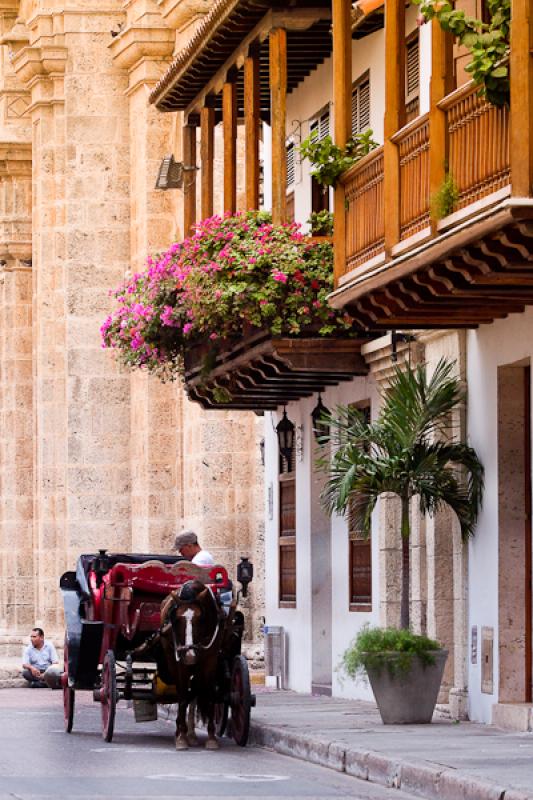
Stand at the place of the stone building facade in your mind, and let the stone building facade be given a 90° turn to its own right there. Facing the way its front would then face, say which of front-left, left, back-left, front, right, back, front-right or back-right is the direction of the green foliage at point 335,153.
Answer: left

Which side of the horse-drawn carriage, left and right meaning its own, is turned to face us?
front

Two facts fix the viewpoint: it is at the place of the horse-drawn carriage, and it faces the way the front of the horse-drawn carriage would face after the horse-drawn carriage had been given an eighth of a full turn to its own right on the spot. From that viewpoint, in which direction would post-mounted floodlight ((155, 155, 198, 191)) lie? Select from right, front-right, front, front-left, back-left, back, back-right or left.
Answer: back-right

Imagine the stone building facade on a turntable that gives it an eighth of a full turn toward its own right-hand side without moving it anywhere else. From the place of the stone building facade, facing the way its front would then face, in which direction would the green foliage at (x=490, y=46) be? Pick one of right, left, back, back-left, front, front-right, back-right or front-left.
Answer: front-left

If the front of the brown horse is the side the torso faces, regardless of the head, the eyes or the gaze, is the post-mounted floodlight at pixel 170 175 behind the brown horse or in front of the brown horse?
behind

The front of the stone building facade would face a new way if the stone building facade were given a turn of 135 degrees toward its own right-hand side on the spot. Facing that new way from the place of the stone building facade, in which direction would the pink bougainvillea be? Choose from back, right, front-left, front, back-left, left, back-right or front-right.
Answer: back-left

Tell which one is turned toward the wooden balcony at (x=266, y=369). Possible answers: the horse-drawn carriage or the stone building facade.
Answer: the stone building facade

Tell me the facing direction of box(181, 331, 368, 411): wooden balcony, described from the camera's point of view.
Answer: facing the viewer and to the left of the viewer

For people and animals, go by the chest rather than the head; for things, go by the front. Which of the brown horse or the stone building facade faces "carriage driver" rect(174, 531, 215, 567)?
the stone building facade
